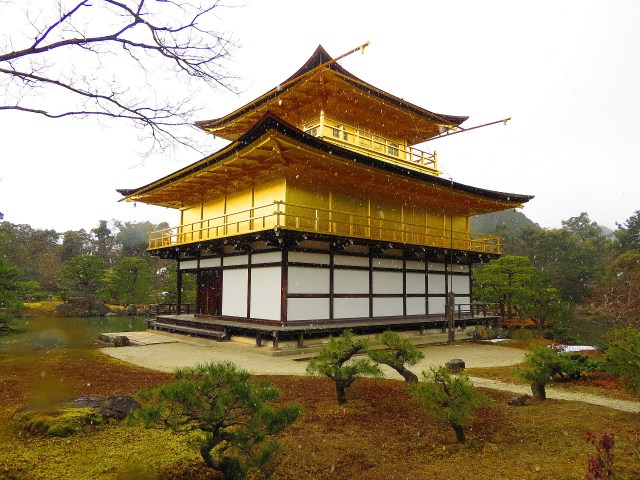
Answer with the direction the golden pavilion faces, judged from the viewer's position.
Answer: facing away from the viewer and to the left of the viewer

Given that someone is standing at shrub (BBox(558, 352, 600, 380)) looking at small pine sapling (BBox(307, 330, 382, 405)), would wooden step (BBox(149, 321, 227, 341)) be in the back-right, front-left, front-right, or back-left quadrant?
front-right

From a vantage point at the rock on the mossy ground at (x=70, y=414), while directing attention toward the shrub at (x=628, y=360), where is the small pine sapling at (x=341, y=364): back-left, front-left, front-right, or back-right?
front-left

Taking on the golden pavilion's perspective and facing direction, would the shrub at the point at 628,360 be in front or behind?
behind

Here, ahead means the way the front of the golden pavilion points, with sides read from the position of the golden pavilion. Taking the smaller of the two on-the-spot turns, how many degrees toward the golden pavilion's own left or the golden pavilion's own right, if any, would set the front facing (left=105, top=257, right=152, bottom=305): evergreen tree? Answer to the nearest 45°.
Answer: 0° — it already faces it

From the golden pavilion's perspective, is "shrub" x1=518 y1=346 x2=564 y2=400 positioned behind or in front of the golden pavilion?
behind

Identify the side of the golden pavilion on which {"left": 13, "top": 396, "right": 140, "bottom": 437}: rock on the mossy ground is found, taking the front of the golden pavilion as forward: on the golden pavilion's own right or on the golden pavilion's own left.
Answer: on the golden pavilion's own left

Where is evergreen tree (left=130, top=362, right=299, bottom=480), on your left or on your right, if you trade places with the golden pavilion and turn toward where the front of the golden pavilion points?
on your left

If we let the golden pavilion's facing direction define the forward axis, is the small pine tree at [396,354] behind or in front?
in front

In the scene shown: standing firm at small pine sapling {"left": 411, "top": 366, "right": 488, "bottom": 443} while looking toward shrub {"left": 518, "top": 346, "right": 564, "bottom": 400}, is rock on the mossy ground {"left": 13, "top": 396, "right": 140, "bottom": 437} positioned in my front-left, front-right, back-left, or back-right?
back-left

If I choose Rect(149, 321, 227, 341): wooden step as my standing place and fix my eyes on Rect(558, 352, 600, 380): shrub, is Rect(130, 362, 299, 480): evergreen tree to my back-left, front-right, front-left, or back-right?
front-right

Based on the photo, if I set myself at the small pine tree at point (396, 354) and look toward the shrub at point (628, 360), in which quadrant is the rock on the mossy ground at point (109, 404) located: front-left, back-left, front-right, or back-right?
back-right
